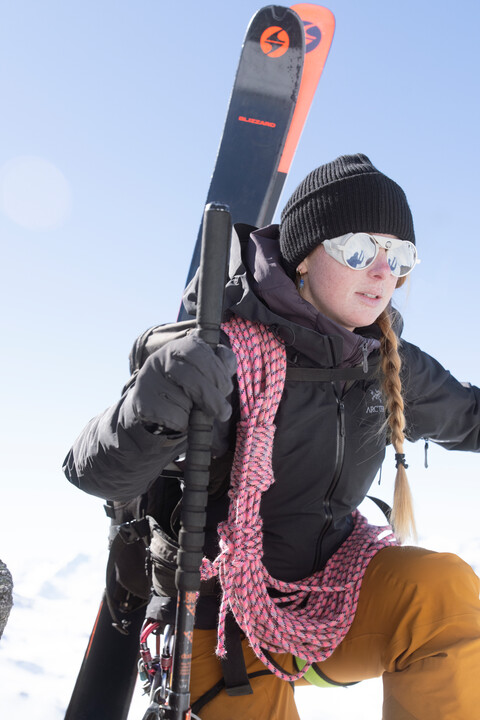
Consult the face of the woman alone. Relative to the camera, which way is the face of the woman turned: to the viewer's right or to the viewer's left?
to the viewer's right

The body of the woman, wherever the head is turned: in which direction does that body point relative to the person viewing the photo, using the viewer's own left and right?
facing the viewer and to the right of the viewer
